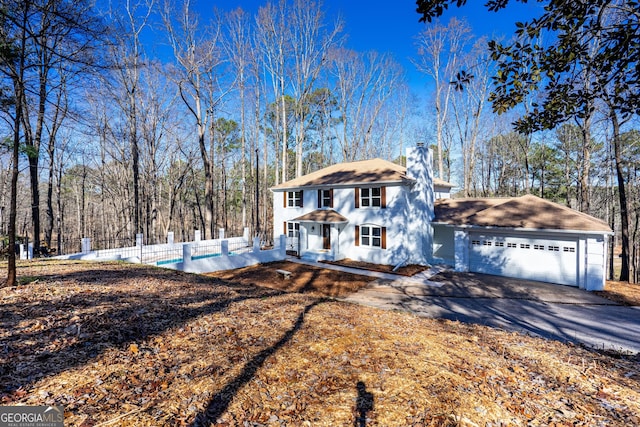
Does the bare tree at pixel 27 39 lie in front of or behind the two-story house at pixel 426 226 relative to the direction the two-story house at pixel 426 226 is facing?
in front

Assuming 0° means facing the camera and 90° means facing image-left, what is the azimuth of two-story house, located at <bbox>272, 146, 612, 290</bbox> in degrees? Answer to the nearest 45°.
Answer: approximately 45°
